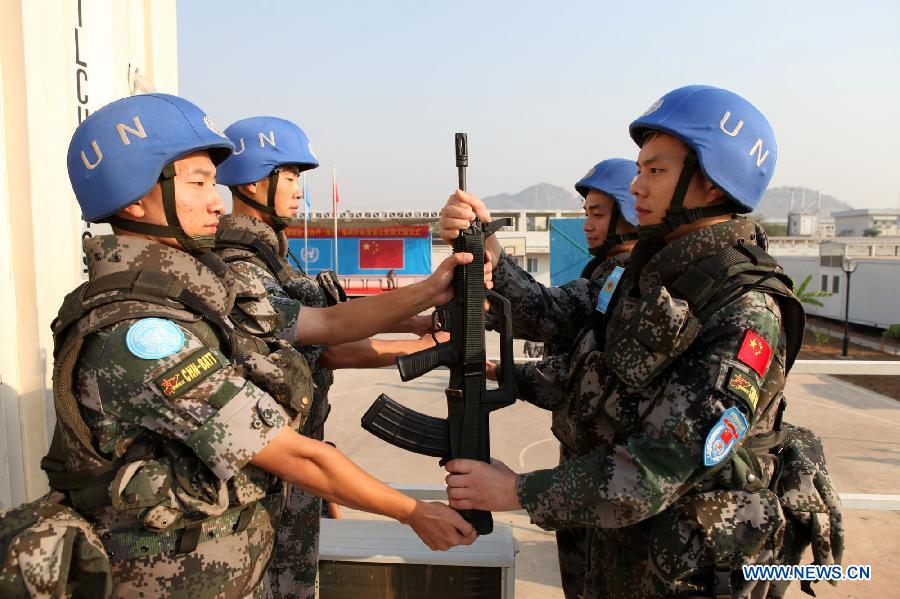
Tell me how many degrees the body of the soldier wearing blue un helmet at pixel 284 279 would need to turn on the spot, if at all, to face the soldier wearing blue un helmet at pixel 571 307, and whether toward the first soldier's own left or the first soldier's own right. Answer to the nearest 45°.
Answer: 0° — they already face them

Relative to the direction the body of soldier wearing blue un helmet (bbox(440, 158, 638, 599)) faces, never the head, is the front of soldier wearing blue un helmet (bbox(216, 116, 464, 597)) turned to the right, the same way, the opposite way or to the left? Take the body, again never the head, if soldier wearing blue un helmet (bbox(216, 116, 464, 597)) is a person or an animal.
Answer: the opposite way

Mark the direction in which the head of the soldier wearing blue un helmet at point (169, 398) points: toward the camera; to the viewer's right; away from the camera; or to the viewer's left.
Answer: to the viewer's right

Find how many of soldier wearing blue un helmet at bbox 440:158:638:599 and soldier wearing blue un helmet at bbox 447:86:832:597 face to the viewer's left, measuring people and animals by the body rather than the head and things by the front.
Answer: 2

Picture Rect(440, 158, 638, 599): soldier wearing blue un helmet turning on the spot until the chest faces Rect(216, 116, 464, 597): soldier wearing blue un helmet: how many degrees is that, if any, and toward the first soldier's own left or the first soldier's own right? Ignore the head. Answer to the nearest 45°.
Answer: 0° — they already face them

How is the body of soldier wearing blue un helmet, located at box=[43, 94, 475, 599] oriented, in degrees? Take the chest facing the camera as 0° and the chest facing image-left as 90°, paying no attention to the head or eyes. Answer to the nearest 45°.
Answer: approximately 270°

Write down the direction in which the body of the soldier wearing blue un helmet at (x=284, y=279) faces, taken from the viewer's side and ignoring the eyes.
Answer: to the viewer's right

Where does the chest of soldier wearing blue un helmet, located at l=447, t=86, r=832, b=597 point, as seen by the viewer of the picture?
to the viewer's left

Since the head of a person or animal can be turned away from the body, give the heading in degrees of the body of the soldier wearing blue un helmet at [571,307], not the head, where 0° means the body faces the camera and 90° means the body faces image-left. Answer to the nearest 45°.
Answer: approximately 90°

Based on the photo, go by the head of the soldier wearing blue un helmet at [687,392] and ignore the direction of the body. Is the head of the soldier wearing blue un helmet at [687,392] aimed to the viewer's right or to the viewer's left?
to the viewer's left

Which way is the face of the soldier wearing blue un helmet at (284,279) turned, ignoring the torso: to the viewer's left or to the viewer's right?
to the viewer's right
